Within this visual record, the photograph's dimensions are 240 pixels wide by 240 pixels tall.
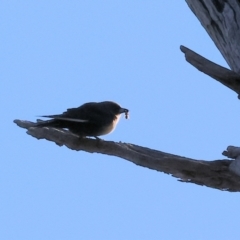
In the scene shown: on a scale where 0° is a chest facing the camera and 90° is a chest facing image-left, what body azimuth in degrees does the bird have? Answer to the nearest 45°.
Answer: approximately 270°
